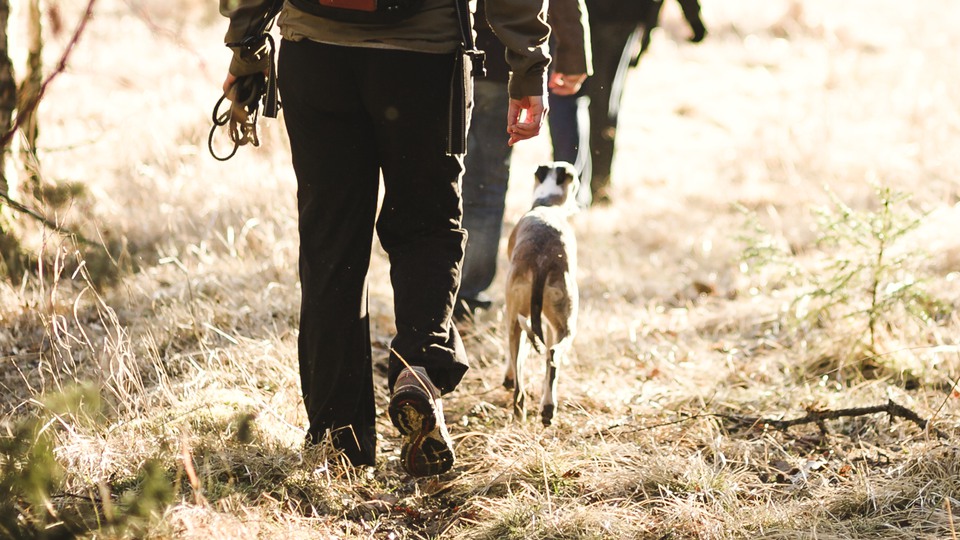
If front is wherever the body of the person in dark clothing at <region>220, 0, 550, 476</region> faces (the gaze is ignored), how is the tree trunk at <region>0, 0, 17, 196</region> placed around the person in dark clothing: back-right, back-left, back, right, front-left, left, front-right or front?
front-left

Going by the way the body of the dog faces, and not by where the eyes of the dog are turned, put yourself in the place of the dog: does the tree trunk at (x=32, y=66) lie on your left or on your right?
on your left

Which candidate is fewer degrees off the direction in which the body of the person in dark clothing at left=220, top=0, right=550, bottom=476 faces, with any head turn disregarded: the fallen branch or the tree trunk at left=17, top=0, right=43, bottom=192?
the tree trunk

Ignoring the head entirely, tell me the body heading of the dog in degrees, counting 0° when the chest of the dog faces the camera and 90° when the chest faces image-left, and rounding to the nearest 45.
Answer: approximately 180°

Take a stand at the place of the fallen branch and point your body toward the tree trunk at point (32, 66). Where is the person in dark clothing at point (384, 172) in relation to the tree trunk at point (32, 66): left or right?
left

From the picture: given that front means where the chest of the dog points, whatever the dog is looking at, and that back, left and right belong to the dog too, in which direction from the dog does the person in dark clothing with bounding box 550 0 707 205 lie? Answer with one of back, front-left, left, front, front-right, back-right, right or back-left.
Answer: front

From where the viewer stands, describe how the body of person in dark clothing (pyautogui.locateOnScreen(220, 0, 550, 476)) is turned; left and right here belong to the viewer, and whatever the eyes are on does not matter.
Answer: facing away from the viewer

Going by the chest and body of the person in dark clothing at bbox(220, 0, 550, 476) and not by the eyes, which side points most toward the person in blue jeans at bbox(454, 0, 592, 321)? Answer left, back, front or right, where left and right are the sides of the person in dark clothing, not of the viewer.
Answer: front

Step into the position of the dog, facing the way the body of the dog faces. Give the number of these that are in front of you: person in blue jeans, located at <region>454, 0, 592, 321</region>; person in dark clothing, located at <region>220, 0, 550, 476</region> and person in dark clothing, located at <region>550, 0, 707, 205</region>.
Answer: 2

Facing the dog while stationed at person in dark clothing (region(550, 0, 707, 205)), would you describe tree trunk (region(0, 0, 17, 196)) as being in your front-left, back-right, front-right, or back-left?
front-right

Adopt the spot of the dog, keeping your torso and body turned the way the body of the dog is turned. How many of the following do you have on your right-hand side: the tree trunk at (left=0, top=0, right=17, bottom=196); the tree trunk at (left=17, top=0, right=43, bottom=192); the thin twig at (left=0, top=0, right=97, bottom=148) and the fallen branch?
1

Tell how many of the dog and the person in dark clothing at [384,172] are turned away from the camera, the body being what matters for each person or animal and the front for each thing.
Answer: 2
